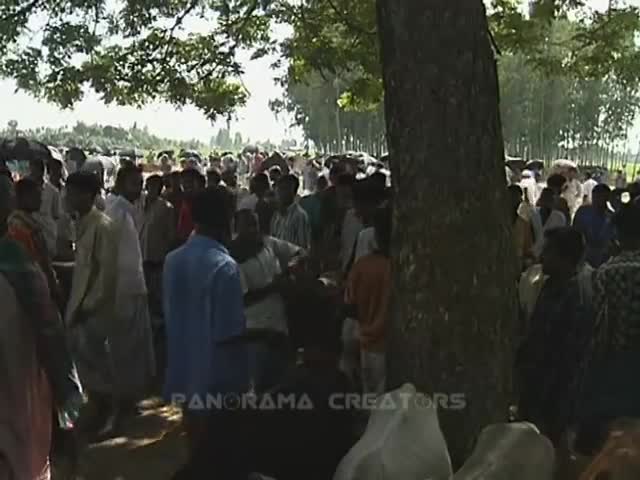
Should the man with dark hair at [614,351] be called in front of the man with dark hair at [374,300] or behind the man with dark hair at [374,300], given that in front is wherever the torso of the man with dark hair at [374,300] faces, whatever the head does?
behind

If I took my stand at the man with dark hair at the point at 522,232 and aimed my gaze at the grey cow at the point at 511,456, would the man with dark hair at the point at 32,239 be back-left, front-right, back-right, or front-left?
front-right

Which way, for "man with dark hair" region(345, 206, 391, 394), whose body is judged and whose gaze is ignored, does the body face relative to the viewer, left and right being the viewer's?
facing away from the viewer

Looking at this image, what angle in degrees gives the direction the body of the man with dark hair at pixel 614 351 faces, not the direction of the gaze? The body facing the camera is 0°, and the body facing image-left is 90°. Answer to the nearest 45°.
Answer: approximately 180°

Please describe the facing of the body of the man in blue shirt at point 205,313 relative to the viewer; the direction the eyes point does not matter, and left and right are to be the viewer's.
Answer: facing away from the viewer and to the right of the viewer

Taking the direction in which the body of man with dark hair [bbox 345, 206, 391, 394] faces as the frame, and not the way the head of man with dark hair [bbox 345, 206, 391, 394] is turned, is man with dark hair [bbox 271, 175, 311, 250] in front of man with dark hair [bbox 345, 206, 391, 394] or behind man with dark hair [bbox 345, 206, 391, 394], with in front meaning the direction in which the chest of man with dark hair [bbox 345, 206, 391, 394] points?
in front

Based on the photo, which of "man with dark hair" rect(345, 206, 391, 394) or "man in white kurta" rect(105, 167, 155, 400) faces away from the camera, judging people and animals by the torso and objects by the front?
the man with dark hair

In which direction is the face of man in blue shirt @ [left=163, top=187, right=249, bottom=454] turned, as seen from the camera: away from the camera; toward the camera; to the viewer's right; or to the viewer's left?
away from the camera

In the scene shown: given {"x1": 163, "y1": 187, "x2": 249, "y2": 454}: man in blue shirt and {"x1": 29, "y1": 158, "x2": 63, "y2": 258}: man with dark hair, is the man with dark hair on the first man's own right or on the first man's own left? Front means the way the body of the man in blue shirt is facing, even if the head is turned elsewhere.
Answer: on the first man's own left
